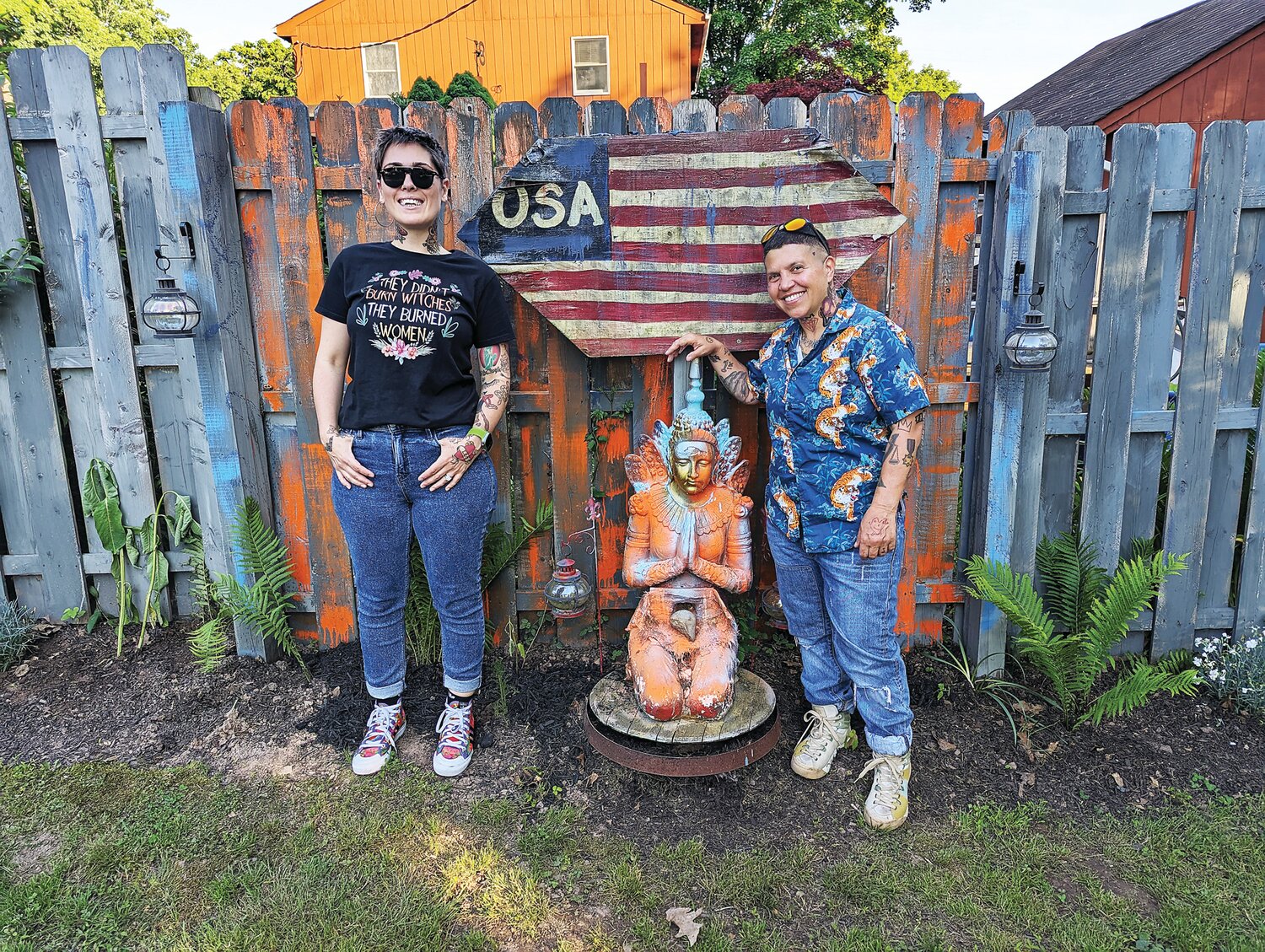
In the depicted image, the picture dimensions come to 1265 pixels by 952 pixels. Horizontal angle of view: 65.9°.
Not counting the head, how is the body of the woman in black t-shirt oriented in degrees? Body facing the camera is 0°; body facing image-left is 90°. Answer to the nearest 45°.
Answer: approximately 0°

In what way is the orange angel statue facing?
toward the camera

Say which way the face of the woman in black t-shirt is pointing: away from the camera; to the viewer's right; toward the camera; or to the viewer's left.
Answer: toward the camera

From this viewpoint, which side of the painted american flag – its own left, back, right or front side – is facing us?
front

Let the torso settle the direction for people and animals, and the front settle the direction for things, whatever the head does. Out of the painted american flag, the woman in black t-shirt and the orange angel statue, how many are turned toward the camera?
3

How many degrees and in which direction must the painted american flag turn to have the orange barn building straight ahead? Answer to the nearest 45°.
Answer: approximately 180°

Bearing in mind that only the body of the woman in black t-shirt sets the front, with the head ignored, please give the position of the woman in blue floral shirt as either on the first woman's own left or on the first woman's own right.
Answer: on the first woman's own left

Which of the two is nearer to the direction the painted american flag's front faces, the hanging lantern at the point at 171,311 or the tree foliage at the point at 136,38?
the hanging lantern

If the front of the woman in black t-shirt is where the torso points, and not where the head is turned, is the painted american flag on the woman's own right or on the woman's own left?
on the woman's own left

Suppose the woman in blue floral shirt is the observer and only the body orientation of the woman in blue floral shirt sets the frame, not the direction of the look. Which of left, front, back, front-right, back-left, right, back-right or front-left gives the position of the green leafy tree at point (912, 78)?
back-right

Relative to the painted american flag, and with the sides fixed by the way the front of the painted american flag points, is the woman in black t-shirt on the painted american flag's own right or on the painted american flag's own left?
on the painted american flag's own right

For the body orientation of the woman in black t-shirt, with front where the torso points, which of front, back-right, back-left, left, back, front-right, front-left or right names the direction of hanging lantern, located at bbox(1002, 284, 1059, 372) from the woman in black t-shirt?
left

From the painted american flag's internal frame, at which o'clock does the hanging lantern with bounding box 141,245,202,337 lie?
The hanging lantern is roughly at 3 o'clock from the painted american flag.

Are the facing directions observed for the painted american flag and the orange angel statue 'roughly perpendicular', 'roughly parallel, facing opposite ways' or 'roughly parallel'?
roughly parallel
